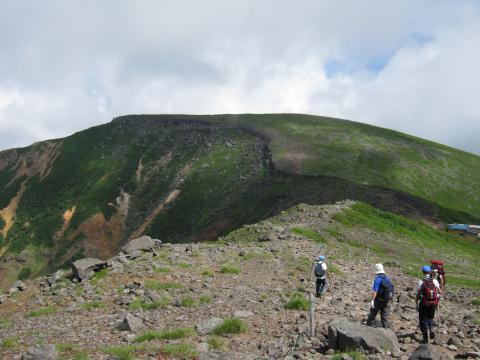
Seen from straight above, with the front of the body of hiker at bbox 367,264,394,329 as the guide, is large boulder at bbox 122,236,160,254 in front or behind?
in front

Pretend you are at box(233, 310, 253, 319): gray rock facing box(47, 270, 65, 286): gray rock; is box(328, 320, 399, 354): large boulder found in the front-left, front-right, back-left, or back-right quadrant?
back-left

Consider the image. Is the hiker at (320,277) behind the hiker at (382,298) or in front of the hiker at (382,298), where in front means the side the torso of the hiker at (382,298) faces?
in front

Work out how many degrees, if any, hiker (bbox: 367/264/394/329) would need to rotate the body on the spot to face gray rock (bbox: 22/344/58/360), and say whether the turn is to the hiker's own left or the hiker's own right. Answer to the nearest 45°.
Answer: approximately 90° to the hiker's own left

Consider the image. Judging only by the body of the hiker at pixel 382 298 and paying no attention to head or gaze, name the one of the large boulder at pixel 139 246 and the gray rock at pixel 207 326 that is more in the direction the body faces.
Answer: the large boulder

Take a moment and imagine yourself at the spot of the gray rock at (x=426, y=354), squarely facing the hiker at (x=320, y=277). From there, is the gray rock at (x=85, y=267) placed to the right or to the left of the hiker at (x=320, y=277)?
left

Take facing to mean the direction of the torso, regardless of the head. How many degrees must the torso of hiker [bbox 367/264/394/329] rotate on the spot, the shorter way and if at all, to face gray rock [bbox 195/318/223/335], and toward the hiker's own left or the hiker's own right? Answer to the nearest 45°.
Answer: approximately 45° to the hiker's own left

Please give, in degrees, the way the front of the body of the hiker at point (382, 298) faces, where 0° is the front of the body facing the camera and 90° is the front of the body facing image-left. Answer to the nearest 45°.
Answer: approximately 135°

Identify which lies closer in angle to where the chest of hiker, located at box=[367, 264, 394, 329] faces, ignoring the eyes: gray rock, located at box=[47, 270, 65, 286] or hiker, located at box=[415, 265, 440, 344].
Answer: the gray rock
